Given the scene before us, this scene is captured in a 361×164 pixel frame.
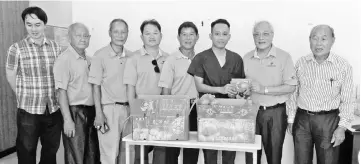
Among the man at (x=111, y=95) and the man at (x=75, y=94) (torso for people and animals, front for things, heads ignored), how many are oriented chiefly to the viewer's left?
0

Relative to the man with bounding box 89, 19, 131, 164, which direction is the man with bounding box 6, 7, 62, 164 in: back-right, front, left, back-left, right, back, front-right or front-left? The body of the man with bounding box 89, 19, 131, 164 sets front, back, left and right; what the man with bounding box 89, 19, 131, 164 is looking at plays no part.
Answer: back-right

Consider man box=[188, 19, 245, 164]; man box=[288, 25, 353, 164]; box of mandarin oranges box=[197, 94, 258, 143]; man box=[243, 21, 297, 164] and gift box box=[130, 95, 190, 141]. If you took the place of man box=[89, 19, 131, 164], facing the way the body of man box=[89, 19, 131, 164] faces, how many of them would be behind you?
0

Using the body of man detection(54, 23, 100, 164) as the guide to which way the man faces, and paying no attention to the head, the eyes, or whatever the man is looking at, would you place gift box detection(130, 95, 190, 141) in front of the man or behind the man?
in front

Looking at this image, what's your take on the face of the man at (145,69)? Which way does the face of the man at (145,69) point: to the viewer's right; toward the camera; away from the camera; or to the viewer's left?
toward the camera

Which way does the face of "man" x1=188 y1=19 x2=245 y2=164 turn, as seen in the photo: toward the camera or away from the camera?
toward the camera

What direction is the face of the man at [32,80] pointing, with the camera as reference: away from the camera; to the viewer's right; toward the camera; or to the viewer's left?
toward the camera

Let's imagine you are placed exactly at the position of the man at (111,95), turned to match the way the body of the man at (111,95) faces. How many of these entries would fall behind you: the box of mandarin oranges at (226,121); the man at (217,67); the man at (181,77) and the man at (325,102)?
0

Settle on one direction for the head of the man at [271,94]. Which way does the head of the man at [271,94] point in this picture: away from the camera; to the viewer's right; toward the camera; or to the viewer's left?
toward the camera

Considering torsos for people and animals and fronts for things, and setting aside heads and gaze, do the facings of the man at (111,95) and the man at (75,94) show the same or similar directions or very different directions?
same or similar directions

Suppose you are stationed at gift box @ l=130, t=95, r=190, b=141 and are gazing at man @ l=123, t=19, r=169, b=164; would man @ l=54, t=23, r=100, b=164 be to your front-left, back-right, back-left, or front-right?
front-left

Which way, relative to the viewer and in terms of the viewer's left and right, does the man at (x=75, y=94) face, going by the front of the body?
facing the viewer and to the right of the viewer
